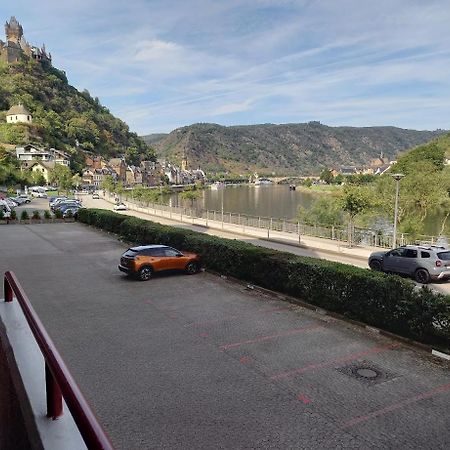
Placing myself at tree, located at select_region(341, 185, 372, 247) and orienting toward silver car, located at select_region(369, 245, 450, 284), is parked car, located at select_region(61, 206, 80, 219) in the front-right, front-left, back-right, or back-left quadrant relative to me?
back-right

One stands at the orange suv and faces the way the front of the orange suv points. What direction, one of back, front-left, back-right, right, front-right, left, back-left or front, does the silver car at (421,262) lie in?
front-right

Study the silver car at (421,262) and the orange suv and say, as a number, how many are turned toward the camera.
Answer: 0

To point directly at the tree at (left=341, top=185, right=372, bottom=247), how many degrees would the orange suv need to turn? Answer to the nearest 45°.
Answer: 0° — it already faces it

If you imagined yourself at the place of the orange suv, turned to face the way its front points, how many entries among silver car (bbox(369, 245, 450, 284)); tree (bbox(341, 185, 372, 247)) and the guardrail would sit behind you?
0

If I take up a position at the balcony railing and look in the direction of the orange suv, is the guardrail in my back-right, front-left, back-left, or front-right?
front-right

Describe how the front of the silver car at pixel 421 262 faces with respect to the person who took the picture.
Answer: facing away from the viewer and to the left of the viewer

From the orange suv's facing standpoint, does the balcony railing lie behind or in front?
behind

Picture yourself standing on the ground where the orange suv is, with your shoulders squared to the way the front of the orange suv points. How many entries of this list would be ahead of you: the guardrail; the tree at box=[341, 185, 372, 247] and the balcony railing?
2
